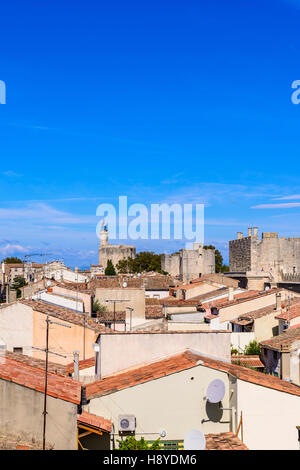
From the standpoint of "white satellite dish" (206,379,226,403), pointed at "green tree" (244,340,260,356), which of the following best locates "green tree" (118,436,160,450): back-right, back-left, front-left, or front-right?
back-left

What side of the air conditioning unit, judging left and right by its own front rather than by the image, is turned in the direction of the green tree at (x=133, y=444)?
front

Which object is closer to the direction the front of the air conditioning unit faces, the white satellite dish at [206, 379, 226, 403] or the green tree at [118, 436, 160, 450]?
the green tree

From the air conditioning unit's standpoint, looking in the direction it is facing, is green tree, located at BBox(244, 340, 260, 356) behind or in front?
behind

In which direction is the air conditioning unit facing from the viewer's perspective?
toward the camera

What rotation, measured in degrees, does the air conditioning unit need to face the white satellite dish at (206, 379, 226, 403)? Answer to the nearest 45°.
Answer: approximately 90° to its left

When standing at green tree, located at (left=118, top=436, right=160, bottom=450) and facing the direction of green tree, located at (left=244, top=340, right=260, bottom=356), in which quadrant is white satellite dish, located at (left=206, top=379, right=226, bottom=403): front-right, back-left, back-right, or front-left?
front-right
